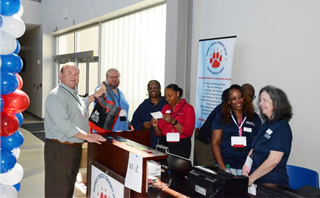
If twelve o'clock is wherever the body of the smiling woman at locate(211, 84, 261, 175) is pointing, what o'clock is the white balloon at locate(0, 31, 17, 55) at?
The white balloon is roughly at 2 o'clock from the smiling woman.

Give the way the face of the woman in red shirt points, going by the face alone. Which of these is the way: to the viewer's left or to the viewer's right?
to the viewer's left

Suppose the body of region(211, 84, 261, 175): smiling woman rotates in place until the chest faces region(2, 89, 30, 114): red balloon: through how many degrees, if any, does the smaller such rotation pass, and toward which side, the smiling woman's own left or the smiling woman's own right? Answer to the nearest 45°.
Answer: approximately 45° to the smiling woman's own right

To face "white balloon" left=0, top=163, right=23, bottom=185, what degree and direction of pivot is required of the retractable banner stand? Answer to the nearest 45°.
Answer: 0° — it already faces it
